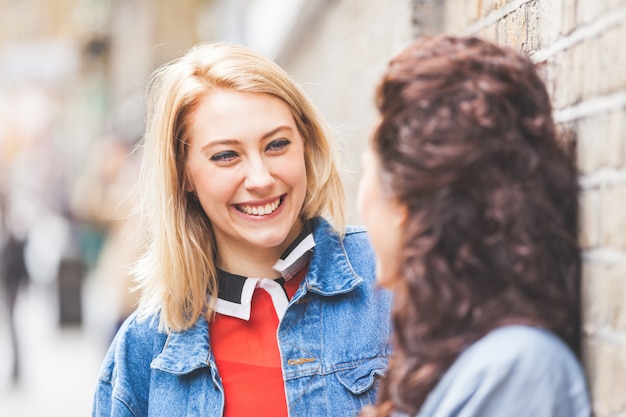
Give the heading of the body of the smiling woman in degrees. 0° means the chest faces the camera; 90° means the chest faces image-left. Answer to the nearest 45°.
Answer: approximately 0°

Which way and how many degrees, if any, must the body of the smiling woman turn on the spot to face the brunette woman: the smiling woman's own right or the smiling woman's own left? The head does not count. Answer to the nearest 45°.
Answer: approximately 45° to the smiling woman's own left

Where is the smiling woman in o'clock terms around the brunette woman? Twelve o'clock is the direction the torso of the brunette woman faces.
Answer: The smiling woman is roughly at 12 o'clock from the brunette woman.

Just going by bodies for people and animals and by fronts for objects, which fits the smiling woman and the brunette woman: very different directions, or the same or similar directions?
very different directions

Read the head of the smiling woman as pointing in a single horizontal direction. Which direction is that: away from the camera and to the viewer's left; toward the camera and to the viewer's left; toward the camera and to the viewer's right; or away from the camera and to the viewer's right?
toward the camera and to the viewer's right

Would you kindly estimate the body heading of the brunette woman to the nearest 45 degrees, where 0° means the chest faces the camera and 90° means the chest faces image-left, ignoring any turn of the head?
approximately 135°

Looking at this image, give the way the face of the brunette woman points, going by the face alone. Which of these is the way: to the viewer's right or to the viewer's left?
to the viewer's left
